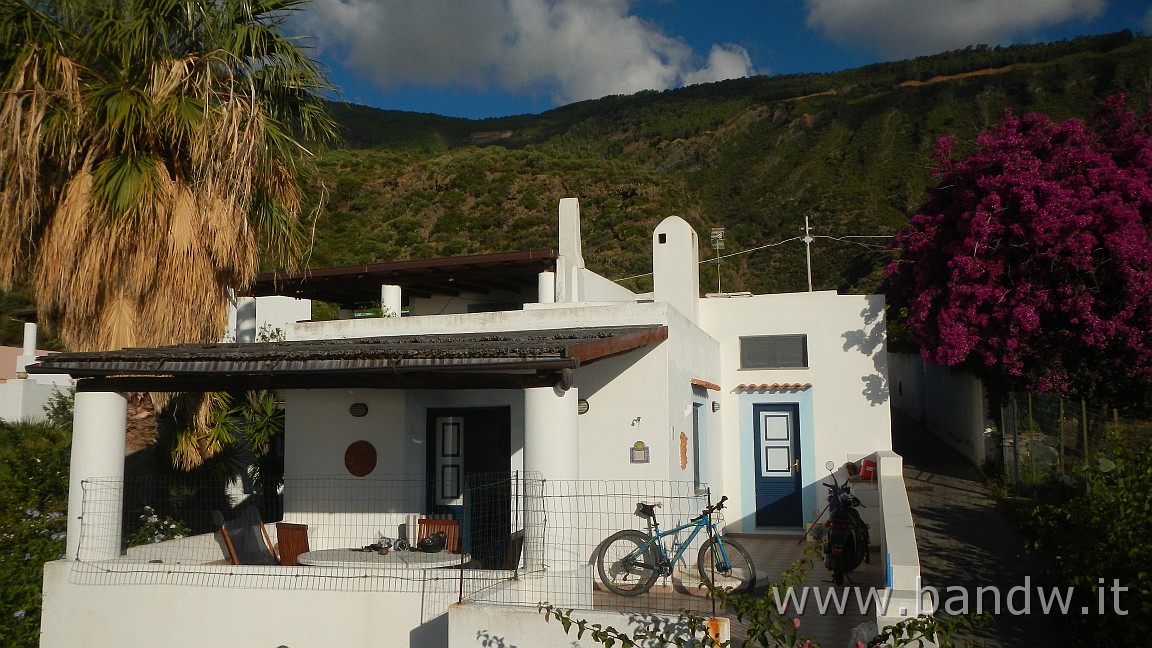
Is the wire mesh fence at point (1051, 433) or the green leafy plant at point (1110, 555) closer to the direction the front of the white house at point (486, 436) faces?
the green leafy plant

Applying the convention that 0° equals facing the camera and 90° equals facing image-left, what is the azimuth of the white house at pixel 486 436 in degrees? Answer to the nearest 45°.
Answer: approximately 0°

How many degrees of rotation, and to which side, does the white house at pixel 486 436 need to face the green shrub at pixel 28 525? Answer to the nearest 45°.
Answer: approximately 90° to its right

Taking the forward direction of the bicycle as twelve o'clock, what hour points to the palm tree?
The palm tree is roughly at 6 o'clock from the bicycle.

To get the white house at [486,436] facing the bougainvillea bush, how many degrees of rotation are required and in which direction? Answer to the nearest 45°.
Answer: approximately 90° to its left

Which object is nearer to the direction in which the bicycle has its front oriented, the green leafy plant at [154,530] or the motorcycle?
the motorcycle

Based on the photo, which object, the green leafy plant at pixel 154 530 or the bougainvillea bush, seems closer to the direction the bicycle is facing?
the bougainvillea bush

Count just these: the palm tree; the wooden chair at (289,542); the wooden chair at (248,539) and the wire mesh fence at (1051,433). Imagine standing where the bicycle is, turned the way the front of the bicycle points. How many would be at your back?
3

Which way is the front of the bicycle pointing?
to the viewer's right

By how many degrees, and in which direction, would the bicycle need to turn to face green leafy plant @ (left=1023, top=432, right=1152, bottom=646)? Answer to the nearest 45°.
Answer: approximately 45° to its right

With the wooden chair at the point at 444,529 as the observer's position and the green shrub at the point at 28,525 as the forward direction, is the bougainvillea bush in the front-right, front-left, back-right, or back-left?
back-right

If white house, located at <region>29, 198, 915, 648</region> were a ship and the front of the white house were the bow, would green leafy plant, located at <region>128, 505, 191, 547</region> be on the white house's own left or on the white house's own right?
on the white house's own right

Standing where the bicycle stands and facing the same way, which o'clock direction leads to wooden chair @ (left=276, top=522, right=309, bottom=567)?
The wooden chair is roughly at 6 o'clock from the bicycle.

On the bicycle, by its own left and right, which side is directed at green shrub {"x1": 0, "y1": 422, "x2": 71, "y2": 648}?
back
